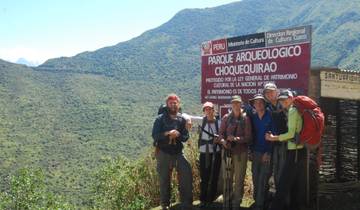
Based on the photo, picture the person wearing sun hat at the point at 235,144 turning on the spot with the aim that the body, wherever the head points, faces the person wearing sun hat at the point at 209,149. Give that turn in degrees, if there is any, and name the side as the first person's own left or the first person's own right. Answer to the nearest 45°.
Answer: approximately 135° to the first person's own right

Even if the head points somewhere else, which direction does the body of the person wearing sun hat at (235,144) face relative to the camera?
toward the camera

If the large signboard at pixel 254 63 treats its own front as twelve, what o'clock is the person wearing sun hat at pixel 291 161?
The person wearing sun hat is roughly at 10 o'clock from the large signboard.

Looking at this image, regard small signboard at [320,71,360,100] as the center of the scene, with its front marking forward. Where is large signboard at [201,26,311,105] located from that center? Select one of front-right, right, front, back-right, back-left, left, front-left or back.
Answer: right

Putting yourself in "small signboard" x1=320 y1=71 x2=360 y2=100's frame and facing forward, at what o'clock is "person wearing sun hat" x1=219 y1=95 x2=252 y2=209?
The person wearing sun hat is roughly at 2 o'clock from the small signboard.

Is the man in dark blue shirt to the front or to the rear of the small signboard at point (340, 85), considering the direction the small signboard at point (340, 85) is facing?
to the front

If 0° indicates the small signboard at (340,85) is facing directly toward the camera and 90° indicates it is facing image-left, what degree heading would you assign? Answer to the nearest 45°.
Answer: approximately 0°

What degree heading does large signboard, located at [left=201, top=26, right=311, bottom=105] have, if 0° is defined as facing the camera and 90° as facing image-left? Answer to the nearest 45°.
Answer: approximately 45°

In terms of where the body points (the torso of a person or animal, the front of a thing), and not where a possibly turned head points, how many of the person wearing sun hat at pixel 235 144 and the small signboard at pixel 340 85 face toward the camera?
2

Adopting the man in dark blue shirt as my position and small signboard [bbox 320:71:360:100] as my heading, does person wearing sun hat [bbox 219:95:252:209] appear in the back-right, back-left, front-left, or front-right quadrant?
back-left

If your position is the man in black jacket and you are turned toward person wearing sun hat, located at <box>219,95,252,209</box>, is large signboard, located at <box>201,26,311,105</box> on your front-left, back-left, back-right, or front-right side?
front-left
